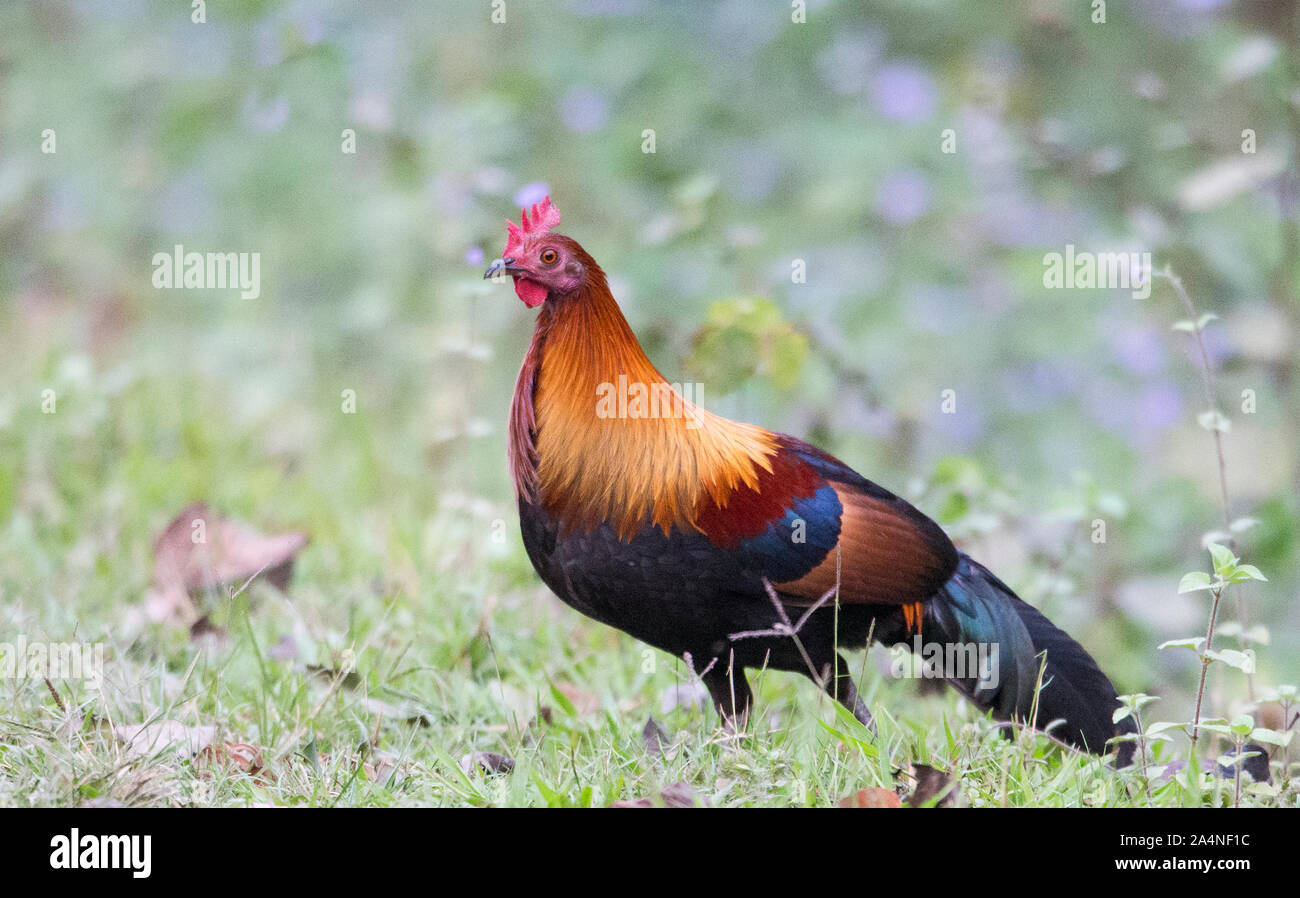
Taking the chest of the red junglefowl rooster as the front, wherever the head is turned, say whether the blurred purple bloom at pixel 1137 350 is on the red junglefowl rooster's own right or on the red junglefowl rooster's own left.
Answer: on the red junglefowl rooster's own right

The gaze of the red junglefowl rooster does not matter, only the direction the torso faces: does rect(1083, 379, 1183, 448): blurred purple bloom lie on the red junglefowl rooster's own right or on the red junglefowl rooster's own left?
on the red junglefowl rooster's own right

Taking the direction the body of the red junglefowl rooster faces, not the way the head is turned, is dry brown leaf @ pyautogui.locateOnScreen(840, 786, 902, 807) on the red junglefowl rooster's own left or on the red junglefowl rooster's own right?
on the red junglefowl rooster's own left

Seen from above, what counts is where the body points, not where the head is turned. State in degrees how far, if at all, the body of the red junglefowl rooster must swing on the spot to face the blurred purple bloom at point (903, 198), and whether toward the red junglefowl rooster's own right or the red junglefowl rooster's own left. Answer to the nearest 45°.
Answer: approximately 90° to the red junglefowl rooster's own right

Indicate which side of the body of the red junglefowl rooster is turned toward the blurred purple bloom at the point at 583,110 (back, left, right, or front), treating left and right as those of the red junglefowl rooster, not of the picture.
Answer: right

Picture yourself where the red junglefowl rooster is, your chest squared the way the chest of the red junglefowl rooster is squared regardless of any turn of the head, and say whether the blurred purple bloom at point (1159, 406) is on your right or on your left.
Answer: on your right

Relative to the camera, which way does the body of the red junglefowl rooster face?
to the viewer's left

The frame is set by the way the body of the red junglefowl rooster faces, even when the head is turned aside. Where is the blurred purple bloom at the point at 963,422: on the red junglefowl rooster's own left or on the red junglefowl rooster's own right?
on the red junglefowl rooster's own right

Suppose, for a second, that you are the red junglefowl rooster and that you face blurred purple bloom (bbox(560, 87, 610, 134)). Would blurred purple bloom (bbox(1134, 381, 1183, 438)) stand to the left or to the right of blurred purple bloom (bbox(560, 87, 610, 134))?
right

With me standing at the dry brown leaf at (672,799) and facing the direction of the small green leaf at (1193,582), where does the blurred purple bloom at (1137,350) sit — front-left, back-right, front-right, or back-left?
front-left
